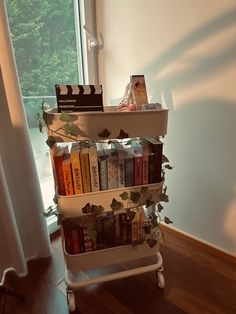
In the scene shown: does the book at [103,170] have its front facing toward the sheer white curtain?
no

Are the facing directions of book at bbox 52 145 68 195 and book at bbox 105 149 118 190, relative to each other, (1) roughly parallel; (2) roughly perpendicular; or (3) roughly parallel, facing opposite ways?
roughly parallel

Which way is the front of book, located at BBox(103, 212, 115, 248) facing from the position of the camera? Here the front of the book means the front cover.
facing to the right of the viewer

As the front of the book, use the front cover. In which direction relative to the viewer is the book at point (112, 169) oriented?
to the viewer's right

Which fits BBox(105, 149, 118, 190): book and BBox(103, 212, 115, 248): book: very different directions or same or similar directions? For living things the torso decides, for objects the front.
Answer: same or similar directions

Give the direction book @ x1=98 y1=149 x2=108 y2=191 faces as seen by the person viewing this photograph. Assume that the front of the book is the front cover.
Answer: facing to the right of the viewer
